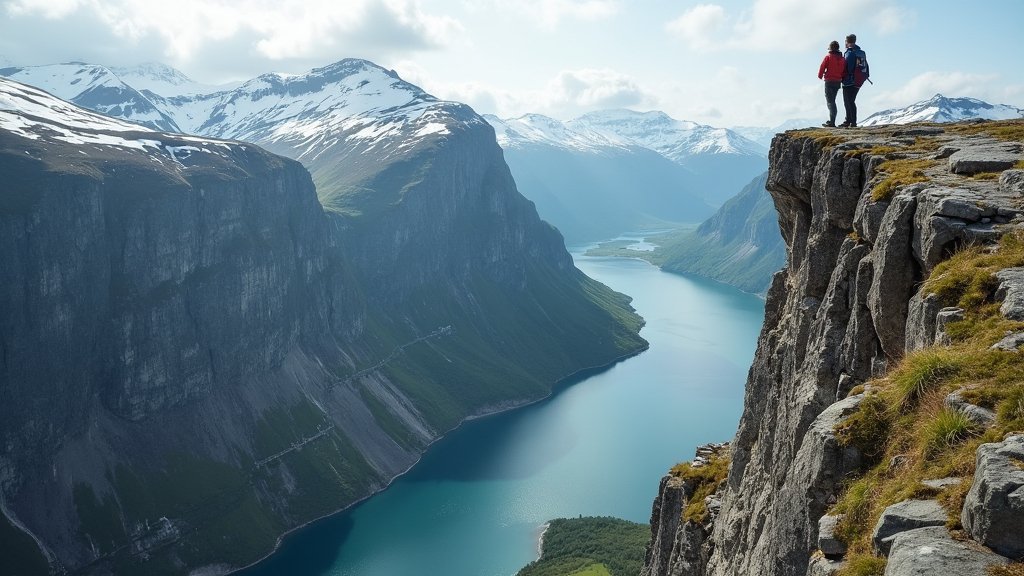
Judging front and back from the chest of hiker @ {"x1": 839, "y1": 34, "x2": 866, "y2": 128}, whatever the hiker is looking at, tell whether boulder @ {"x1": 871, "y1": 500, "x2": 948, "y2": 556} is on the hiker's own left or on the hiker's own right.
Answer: on the hiker's own left

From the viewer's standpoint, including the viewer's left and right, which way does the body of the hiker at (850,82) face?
facing to the left of the viewer

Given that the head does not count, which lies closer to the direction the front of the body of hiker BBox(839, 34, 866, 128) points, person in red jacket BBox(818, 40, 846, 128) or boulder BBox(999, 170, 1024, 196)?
the person in red jacket

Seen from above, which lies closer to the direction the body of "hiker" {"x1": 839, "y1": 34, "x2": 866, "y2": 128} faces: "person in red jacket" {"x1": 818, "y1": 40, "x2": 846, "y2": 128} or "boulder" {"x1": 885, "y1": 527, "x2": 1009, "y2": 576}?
the person in red jacket
